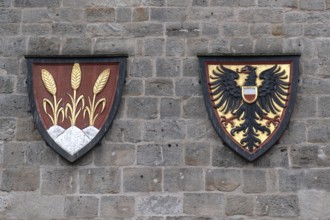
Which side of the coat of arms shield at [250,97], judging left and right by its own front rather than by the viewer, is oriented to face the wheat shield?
right

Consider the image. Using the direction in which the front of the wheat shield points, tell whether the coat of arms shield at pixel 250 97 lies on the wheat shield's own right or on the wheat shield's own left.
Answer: on the wheat shield's own left

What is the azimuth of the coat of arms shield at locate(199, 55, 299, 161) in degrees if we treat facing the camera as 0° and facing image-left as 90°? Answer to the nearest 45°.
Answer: approximately 0°

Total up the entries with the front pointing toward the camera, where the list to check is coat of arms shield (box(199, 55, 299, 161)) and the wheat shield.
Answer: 2
